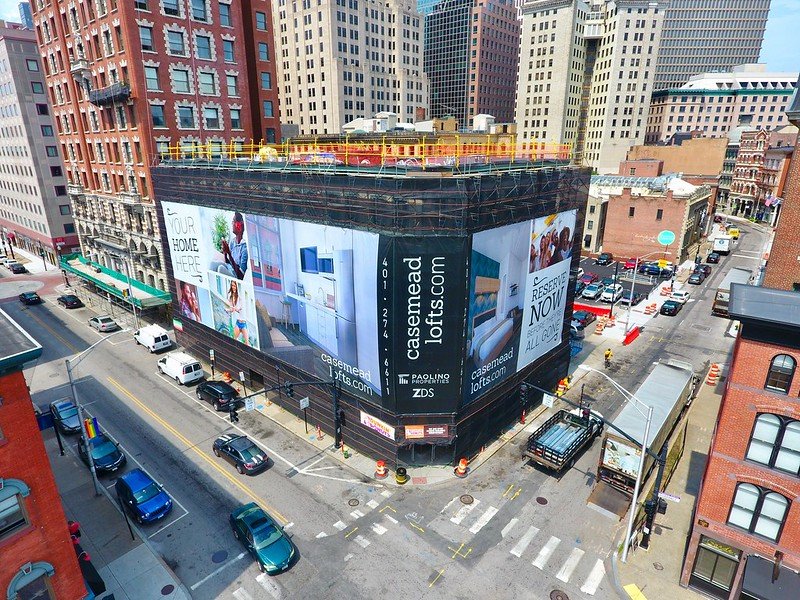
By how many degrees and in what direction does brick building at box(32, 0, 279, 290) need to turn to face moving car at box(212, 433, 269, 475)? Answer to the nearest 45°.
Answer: approximately 45° to its left

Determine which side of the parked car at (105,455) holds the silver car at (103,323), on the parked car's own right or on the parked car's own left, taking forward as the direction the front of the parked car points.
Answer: on the parked car's own left

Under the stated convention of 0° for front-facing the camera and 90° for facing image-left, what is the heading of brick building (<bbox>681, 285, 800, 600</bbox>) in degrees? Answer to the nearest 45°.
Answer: approximately 45°

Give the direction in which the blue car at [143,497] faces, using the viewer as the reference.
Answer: facing the viewer and to the right of the viewer

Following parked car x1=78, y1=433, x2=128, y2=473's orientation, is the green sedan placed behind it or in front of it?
in front

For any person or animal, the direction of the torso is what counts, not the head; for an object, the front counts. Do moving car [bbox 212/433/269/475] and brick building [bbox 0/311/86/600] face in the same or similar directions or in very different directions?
very different directions

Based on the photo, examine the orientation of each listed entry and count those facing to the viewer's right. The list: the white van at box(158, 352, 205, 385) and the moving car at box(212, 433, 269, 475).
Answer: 0

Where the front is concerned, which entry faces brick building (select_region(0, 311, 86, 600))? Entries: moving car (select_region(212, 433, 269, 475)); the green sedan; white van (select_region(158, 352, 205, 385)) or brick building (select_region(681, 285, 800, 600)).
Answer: brick building (select_region(681, 285, 800, 600))

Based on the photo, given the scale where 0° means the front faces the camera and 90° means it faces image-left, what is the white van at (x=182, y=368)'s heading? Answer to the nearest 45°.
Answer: approximately 135°

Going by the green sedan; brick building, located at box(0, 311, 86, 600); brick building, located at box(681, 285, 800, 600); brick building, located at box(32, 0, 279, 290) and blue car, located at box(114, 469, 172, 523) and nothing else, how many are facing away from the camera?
0

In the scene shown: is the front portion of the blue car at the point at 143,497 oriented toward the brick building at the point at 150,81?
no
